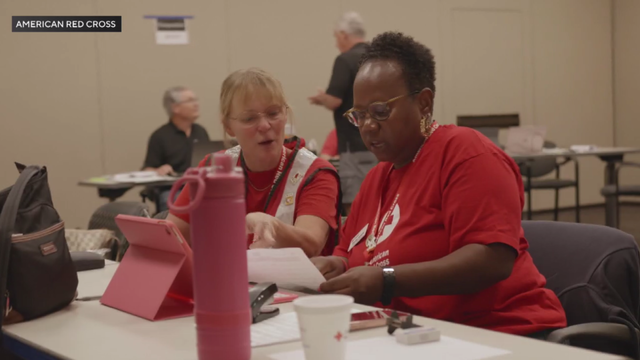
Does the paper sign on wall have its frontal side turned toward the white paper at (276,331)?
yes

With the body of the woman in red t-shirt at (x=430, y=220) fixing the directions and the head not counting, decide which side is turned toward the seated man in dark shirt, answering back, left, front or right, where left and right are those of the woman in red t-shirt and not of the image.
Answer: right

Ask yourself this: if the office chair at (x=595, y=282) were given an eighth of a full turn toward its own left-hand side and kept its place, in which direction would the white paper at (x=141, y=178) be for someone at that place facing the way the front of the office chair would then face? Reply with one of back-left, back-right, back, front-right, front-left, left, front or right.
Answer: back-right

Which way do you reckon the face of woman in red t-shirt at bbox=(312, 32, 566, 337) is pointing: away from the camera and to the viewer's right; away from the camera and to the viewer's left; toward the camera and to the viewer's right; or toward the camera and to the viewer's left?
toward the camera and to the viewer's left

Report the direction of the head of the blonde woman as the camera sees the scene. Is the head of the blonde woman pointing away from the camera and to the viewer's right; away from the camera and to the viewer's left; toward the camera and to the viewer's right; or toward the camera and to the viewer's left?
toward the camera and to the viewer's right

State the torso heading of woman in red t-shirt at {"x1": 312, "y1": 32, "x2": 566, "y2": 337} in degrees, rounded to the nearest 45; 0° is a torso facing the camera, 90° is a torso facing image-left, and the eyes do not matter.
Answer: approximately 45°

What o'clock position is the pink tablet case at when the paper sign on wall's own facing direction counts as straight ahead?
The pink tablet case is roughly at 12 o'clock from the paper sign on wall.

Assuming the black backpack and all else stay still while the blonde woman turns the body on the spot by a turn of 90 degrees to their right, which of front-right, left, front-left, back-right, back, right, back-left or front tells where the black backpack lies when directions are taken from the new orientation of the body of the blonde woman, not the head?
front-left

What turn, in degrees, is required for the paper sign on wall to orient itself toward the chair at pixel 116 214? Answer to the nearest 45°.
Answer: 0° — it already faces it

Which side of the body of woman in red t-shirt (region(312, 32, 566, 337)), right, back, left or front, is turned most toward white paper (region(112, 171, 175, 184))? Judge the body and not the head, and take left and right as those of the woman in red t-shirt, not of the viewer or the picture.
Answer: right

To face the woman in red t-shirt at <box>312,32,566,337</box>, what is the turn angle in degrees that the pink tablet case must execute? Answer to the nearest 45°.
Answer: approximately 45° to its right

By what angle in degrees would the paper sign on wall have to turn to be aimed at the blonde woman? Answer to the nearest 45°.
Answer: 0° — it already faces them

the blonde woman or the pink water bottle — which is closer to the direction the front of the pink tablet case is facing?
the blonde woman

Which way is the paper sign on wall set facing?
toward the camera

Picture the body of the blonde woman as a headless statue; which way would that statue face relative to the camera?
toward the camera

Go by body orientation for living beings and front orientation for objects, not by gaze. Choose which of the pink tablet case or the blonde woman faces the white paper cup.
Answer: the blonde woman

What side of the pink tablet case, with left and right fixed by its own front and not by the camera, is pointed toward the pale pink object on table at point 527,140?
front

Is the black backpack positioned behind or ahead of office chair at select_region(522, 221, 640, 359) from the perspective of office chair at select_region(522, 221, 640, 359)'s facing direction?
ahead

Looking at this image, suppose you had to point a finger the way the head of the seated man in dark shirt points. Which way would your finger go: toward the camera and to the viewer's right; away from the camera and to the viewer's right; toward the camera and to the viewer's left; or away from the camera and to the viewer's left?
toward the camera and to the viewer's right
